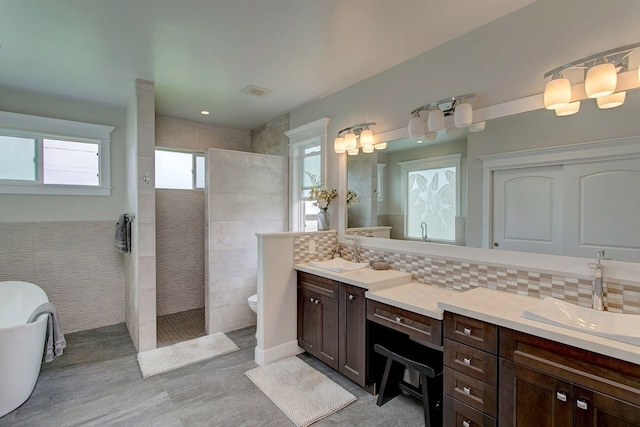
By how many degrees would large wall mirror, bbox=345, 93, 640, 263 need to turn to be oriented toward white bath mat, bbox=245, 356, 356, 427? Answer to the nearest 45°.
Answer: approximately 45° to its right

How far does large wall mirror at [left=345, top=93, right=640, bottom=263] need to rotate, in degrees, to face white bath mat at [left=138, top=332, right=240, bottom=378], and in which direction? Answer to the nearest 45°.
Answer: approximately 45° to its right

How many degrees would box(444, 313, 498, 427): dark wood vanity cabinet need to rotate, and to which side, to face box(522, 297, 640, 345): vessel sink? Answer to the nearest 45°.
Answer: approximately 135° to its left

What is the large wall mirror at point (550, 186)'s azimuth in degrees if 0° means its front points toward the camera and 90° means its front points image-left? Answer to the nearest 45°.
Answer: approximately 45°
